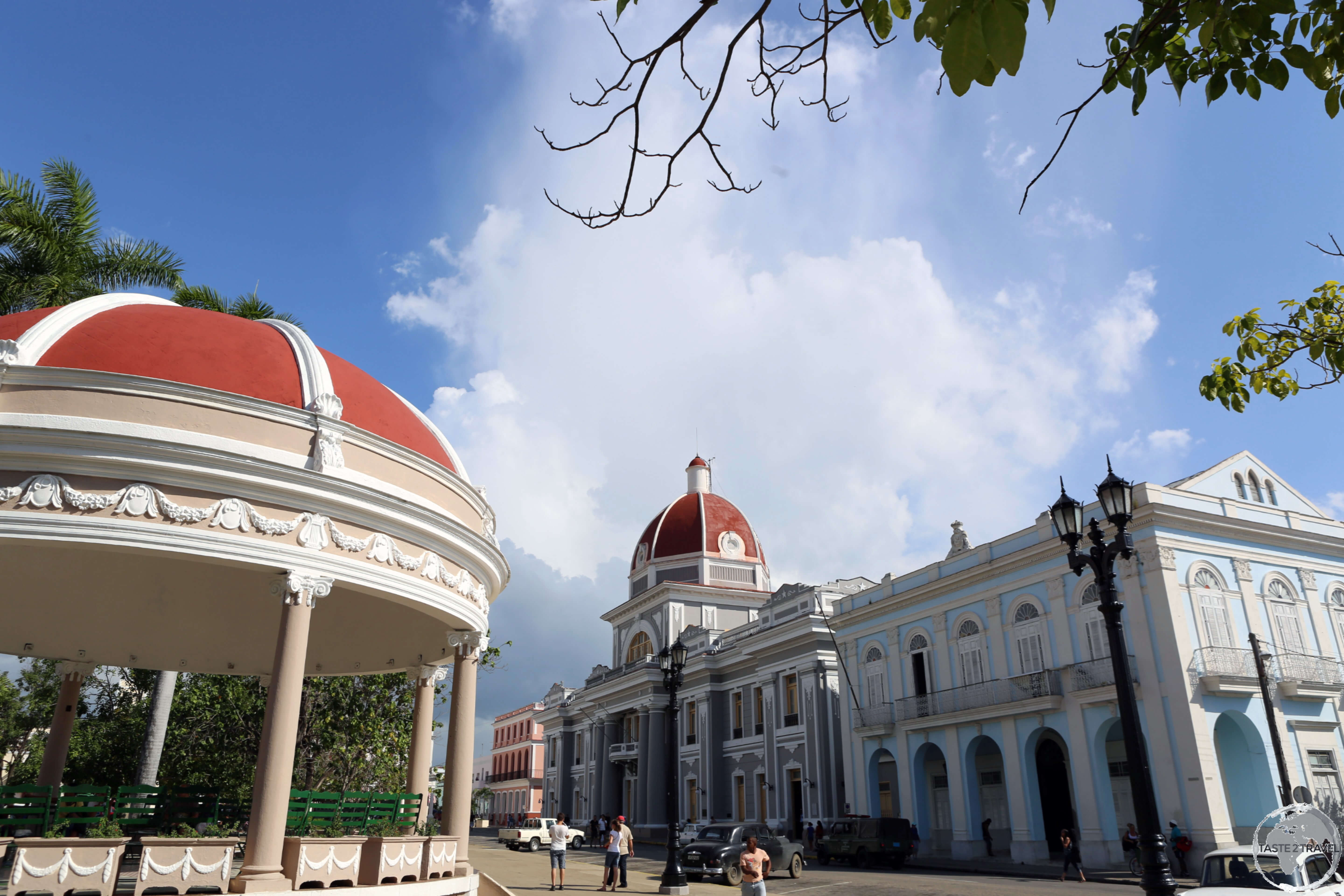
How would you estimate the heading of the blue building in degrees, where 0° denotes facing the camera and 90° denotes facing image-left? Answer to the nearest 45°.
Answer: approximately 45°

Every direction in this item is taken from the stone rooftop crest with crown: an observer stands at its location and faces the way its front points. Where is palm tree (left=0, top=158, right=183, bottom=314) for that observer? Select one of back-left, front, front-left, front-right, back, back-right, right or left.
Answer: front

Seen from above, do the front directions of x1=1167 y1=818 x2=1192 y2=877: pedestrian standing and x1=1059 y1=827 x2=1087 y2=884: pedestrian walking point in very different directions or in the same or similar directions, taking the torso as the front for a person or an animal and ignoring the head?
same or similar directions

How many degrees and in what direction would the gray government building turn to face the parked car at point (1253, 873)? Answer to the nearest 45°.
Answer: approximately 45° to its left

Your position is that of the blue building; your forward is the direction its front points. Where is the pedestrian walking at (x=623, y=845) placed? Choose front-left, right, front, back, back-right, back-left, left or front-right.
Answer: front

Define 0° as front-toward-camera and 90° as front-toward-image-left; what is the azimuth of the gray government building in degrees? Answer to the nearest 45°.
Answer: approximately 45°

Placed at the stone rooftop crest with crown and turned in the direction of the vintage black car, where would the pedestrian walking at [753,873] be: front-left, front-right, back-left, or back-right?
front-left

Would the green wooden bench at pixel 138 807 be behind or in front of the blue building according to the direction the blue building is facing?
in front

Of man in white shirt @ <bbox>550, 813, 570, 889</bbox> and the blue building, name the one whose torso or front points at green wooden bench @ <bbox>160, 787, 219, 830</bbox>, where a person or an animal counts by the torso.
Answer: the blue building
